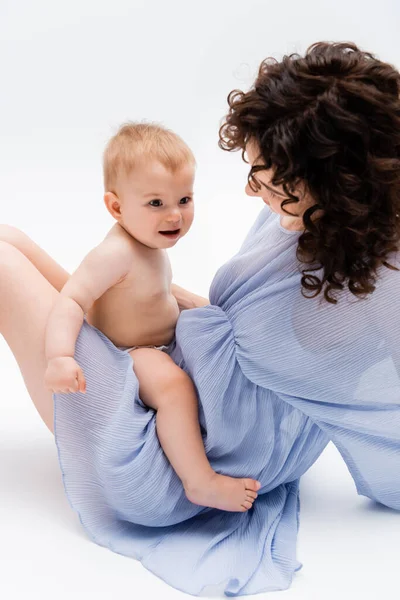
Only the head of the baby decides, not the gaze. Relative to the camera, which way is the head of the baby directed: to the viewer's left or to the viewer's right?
to the viewer's right

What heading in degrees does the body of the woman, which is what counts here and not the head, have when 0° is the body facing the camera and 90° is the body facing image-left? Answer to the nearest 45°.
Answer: approximately 90°

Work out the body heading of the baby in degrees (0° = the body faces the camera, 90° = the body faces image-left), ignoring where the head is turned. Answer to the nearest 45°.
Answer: approximately 315°
